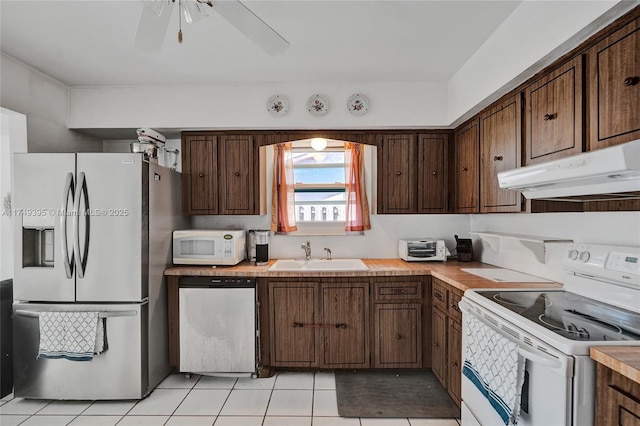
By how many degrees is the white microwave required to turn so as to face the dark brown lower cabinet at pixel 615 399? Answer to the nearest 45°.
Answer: approximately 45° to its left

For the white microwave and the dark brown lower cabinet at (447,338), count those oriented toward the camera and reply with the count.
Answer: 1

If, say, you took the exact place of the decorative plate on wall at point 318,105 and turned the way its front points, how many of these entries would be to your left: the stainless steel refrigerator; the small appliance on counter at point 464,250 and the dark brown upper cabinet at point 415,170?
2

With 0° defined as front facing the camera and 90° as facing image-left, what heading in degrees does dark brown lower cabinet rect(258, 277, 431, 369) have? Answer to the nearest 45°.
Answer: approximately 0°

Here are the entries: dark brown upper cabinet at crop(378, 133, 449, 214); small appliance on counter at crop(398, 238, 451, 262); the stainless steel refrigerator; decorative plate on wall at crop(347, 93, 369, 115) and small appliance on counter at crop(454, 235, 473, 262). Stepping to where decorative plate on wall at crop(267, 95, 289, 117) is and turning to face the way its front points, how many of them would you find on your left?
4

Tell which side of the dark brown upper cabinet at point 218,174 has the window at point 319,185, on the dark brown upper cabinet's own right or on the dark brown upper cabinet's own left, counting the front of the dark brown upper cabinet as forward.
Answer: on the dark brown upper cabinet's own left

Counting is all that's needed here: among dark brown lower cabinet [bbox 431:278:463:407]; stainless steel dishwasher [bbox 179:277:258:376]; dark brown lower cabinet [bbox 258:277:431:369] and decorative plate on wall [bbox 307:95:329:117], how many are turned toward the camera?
3
